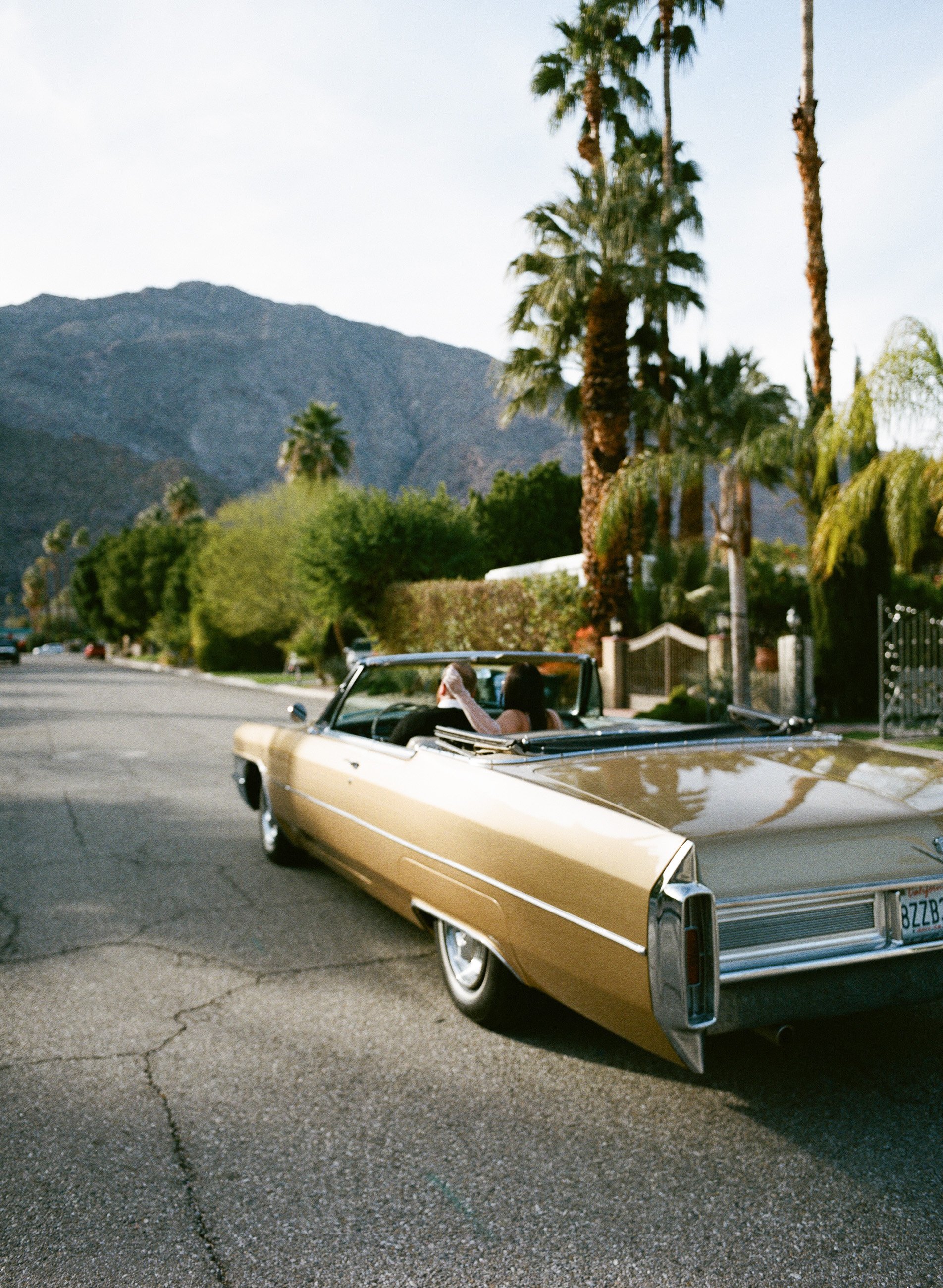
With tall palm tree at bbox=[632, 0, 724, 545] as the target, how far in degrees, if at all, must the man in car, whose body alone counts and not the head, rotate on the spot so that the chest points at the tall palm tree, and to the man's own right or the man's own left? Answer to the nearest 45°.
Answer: approximately 45° to the man's own right

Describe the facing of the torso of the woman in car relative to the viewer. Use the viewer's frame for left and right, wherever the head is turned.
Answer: facing away from the viewer and to the left of the viewer

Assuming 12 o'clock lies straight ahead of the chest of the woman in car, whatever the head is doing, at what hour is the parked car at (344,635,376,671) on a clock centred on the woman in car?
The parked car is roughly at 1 o'clock from the woman in car.

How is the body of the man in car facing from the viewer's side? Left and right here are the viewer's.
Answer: facing away from the viewer and to the left of the viewer

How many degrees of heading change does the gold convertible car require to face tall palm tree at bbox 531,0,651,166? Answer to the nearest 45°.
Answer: approximately 45° to its right

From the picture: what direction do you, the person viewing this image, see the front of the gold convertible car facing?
facing away from the viewer and to the left of the viewer

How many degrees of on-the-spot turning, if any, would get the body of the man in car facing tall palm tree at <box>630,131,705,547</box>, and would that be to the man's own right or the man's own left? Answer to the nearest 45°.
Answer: approximately 45° to the man's own right

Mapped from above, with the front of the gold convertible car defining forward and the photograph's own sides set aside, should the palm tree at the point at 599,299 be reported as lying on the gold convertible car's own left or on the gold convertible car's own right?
on the gold convertible car's own right

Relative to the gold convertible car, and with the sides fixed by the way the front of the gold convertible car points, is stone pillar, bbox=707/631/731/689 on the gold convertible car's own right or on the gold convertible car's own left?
on the gold convertible car's own right

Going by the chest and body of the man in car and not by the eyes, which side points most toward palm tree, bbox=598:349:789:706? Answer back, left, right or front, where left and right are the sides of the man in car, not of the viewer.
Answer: right

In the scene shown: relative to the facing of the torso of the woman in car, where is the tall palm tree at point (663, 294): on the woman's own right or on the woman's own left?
on the woman's own right

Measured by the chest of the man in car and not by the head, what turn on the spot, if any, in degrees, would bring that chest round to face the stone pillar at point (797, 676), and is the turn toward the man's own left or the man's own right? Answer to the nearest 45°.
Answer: approximately 90° to the man's own right

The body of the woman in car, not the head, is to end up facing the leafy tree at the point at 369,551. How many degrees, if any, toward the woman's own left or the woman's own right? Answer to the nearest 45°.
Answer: approximately 45° to the woman's own right

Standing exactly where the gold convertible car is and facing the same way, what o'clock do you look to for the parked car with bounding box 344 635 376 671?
The parked car is roughly at 1 o'clock from the gold convertible car.
